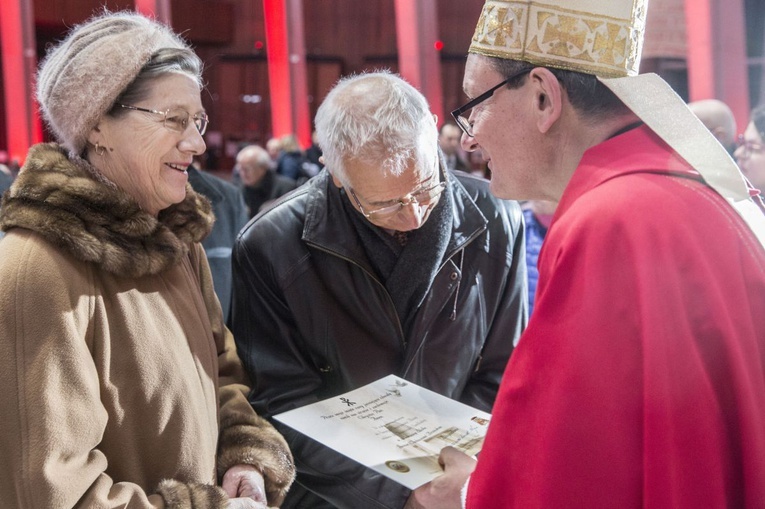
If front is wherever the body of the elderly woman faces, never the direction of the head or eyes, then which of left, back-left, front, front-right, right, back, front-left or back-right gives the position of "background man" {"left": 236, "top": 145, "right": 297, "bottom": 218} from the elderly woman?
back-left

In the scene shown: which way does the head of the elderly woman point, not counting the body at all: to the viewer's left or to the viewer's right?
to the viewer's right

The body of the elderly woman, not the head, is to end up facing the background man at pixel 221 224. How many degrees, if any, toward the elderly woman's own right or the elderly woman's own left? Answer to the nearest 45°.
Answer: approximately 135° to the elderly woman's own left

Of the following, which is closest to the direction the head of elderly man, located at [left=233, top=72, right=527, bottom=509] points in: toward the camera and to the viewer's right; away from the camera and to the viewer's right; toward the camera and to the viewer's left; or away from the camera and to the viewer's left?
toward the camera and to the viewer's right
